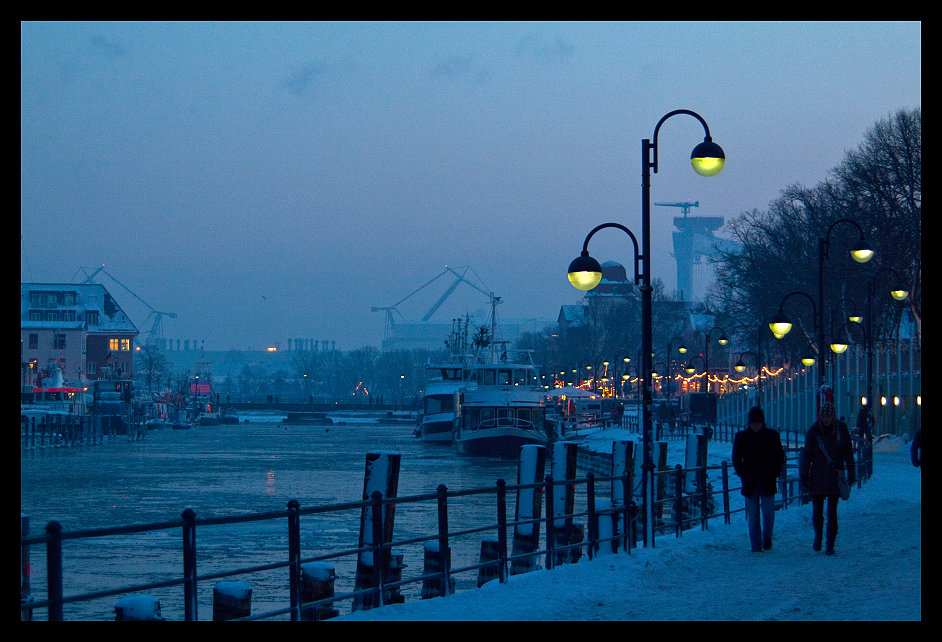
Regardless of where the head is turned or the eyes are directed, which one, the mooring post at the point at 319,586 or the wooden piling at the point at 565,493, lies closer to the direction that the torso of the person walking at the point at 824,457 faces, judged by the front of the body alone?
the mooring post

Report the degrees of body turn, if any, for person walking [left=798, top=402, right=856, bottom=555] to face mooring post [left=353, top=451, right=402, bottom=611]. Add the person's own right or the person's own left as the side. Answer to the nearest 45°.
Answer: approximately 90° to the person's own right

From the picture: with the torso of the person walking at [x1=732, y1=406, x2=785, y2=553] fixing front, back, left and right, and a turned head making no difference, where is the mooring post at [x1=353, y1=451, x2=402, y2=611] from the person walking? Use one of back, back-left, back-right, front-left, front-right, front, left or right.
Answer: right

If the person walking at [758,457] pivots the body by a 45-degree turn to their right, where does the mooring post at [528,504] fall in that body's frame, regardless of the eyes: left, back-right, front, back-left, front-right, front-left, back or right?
right

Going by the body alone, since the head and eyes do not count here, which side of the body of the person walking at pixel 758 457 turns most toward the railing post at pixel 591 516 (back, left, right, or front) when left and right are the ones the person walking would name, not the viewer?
right

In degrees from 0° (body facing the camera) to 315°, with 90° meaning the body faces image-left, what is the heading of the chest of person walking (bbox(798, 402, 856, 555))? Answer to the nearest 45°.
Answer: approximately 0°

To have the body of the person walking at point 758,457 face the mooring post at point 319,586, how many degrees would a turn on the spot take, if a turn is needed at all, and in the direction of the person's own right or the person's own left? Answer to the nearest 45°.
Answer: approximately 45° to the person's own right

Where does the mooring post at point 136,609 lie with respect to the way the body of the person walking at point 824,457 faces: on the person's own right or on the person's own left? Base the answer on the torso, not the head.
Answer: on the person's own right

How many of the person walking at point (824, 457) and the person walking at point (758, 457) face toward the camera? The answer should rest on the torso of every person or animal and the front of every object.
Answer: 2

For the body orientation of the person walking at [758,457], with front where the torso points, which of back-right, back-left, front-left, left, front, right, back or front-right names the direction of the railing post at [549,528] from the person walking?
right
